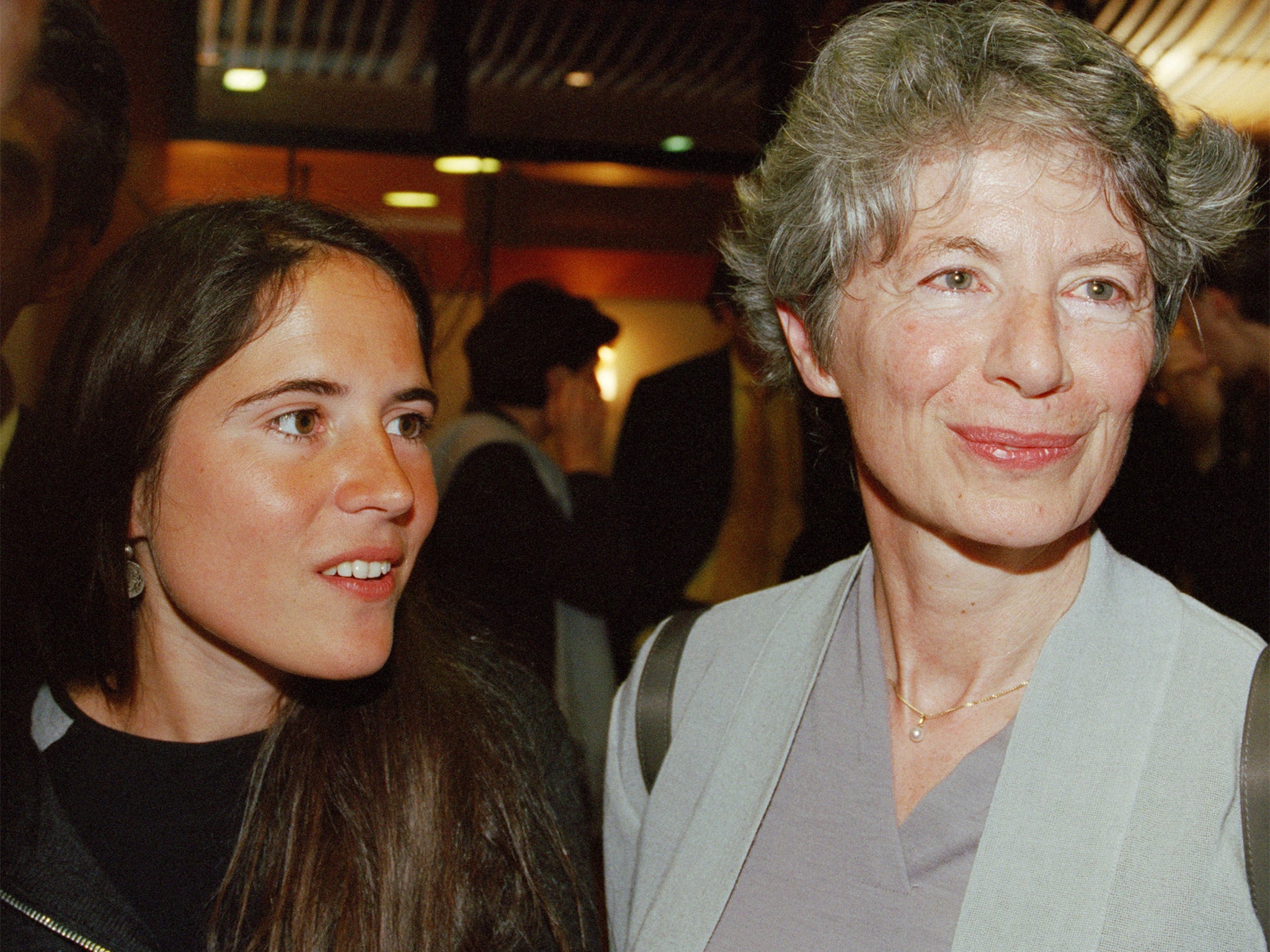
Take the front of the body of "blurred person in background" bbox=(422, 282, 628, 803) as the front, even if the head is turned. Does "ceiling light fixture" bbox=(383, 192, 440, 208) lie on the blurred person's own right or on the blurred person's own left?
on the blurred person's own left

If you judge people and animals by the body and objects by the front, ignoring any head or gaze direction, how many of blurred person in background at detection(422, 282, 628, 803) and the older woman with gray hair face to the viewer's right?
1

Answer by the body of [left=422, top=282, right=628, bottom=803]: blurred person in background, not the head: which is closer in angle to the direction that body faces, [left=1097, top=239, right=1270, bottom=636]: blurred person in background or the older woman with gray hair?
the blurred person in background

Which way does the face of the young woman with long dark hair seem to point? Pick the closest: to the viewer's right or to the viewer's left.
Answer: to the viewer's right

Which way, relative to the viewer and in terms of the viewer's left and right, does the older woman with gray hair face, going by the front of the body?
facing the viewer

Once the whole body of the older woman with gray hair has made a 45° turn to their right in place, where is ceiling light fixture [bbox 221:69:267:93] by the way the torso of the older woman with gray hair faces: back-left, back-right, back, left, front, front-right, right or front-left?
right

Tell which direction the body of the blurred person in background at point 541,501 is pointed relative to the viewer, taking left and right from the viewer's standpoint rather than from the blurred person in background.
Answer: facing to the right of the viewer

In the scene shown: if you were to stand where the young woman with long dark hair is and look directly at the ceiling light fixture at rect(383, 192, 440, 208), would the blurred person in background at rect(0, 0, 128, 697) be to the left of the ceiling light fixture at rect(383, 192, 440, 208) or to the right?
left

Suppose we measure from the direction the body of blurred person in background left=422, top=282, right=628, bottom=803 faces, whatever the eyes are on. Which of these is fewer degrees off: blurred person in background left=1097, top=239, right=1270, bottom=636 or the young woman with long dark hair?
the blurred person in background

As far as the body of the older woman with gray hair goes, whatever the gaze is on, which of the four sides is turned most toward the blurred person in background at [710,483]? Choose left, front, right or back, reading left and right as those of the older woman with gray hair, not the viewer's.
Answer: back
